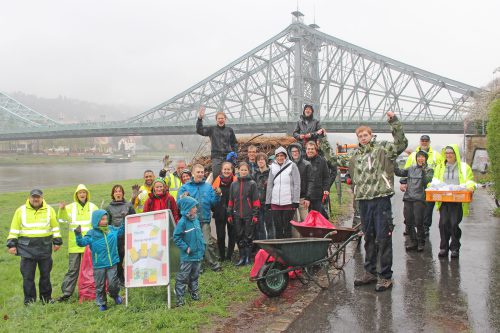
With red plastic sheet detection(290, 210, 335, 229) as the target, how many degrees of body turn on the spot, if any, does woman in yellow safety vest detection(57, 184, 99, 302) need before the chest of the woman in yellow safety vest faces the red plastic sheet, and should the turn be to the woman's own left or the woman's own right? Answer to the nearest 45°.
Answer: approximately 45° to the woman's own left

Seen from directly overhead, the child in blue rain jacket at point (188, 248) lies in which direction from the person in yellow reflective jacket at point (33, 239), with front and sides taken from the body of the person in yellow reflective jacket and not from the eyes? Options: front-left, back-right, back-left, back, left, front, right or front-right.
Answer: front-left

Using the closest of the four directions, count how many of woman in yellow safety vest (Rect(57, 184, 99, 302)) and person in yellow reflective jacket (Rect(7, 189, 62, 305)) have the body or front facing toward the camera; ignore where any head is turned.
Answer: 2

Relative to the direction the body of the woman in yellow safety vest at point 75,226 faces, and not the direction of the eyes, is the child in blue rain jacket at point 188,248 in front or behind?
in front

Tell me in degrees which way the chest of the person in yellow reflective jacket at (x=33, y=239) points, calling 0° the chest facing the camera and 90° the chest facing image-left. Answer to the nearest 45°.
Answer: approximately 0°

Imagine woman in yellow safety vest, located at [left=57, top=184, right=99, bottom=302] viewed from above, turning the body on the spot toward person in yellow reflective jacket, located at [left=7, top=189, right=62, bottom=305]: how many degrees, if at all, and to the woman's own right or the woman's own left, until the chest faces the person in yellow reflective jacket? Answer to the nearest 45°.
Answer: approximately 90° to the woman's own right

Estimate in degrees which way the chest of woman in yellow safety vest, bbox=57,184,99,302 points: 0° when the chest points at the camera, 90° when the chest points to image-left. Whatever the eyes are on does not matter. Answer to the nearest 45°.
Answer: approximately 0°

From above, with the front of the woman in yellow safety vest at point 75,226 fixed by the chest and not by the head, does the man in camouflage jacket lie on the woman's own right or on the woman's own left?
on the woman's own left

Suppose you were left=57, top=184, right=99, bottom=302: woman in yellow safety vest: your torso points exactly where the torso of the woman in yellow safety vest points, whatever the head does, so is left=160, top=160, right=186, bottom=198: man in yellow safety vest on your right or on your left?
on your left

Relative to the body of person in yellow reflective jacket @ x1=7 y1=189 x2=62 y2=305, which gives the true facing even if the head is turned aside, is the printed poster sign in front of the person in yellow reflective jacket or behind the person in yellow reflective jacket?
in front
